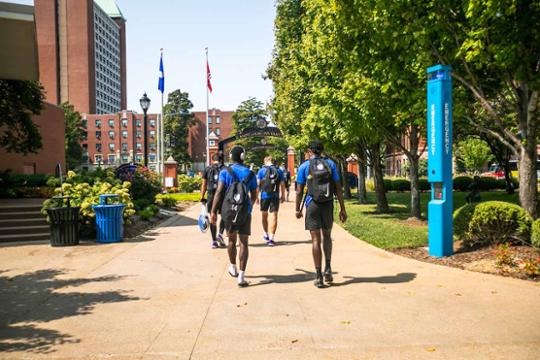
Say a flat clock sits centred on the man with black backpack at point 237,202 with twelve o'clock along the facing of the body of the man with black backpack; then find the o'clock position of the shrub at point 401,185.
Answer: The shrub is roughly at 1 o'clock from the man with black backpack.

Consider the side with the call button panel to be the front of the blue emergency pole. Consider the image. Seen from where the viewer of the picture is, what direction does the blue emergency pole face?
facing the viewer and to the left of the viewer

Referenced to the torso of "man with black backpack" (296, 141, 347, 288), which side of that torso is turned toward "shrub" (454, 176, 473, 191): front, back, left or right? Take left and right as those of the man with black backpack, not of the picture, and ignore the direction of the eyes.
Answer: front

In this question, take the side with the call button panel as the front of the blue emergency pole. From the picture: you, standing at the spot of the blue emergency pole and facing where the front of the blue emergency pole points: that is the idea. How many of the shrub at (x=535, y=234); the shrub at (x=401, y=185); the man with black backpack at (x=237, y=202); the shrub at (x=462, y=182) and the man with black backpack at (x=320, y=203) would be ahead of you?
2

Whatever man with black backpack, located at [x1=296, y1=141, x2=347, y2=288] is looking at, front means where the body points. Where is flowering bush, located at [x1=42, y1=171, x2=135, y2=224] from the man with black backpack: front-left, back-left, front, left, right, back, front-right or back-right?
front-left

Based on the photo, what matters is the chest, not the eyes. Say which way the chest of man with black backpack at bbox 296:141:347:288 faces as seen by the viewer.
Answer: away from the camera

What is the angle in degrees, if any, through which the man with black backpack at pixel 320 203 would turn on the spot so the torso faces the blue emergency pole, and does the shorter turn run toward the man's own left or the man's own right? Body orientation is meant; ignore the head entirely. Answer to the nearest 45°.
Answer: approximately 45° to the man's own right

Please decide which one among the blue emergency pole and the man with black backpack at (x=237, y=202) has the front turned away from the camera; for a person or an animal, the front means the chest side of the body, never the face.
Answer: the man with black backpack

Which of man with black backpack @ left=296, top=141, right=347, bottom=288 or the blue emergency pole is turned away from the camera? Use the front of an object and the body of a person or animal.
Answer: the man with black backpack

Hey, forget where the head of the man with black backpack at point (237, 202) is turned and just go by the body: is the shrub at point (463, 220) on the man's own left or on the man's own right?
on the man's own right

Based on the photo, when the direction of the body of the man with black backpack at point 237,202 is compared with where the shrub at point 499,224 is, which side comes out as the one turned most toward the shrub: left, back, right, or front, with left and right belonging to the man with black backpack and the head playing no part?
right

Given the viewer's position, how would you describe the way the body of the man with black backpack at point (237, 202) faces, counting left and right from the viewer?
facing away from the viewer

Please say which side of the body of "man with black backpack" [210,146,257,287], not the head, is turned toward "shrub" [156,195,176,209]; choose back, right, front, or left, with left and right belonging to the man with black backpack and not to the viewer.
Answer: front

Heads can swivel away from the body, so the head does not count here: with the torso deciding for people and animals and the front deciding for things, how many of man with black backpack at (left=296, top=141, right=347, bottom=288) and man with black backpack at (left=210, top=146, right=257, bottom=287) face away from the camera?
2

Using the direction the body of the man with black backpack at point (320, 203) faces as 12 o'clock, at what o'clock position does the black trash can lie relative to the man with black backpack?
The black trash can is roughly at 10 o'clock from the man with black backpack.

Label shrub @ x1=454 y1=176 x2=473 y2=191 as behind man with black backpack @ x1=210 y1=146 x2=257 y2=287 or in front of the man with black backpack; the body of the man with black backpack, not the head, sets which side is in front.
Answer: in front

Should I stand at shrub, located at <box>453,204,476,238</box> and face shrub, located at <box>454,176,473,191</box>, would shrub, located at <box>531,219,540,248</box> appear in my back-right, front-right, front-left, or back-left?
back-right

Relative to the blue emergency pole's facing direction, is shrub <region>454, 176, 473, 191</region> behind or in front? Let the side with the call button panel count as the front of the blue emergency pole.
behind
